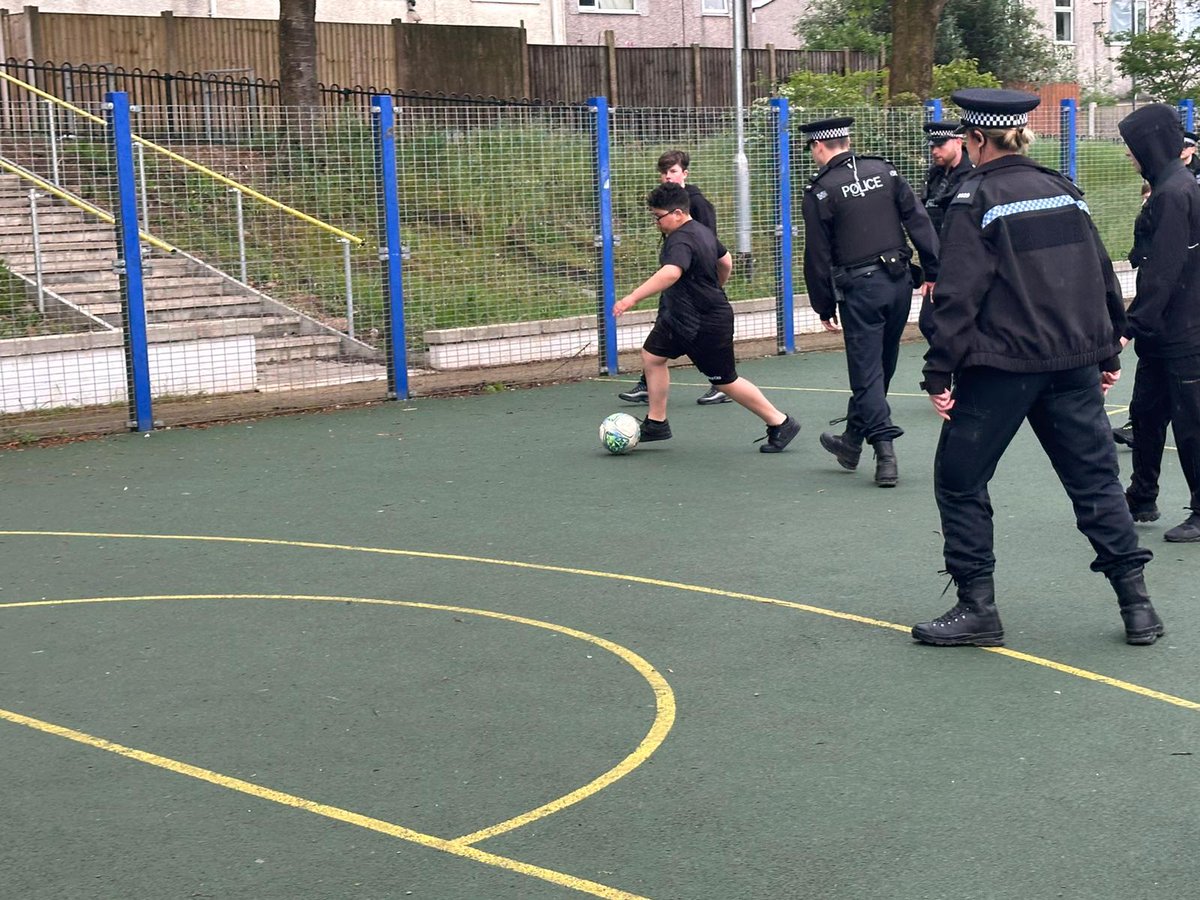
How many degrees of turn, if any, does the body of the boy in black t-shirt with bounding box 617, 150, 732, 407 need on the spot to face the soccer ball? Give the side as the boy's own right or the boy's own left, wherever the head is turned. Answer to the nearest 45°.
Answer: approximately 45° to the boy's own left

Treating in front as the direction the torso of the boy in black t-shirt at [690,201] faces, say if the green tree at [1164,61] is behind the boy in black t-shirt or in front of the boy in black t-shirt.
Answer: behind

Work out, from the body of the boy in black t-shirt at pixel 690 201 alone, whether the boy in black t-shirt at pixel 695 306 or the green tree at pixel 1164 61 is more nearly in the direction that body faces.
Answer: the boy in black t-shirt

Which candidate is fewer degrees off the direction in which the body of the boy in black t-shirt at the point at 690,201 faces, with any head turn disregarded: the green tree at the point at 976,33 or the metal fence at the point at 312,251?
the metal fence

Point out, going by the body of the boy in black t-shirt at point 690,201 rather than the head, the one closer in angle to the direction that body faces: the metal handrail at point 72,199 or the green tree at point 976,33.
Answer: the metal handrail

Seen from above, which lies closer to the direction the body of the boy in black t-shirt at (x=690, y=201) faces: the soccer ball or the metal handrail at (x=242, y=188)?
the soccer ball

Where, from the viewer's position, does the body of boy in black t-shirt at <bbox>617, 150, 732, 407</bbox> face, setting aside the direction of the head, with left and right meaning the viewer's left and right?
facing the viewer and to the left of the viewer

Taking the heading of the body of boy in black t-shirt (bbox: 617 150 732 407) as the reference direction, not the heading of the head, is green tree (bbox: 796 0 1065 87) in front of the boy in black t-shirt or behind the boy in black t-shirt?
behind

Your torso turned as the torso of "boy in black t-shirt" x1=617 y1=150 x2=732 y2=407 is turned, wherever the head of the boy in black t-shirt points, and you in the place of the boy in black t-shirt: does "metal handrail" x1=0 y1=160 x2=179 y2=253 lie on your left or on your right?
on your right

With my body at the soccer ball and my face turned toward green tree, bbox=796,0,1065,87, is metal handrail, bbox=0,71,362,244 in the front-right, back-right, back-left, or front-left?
front-left

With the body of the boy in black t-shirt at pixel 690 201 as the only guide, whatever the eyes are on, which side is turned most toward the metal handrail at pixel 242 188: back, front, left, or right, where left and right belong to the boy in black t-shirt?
right

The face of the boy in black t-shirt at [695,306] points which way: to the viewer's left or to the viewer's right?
to the viewer's left

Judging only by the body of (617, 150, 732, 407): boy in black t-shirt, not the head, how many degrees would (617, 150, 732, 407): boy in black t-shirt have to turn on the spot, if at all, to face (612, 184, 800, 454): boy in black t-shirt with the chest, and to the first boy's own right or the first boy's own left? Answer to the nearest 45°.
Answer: approximately 45° to the first boy's own left
